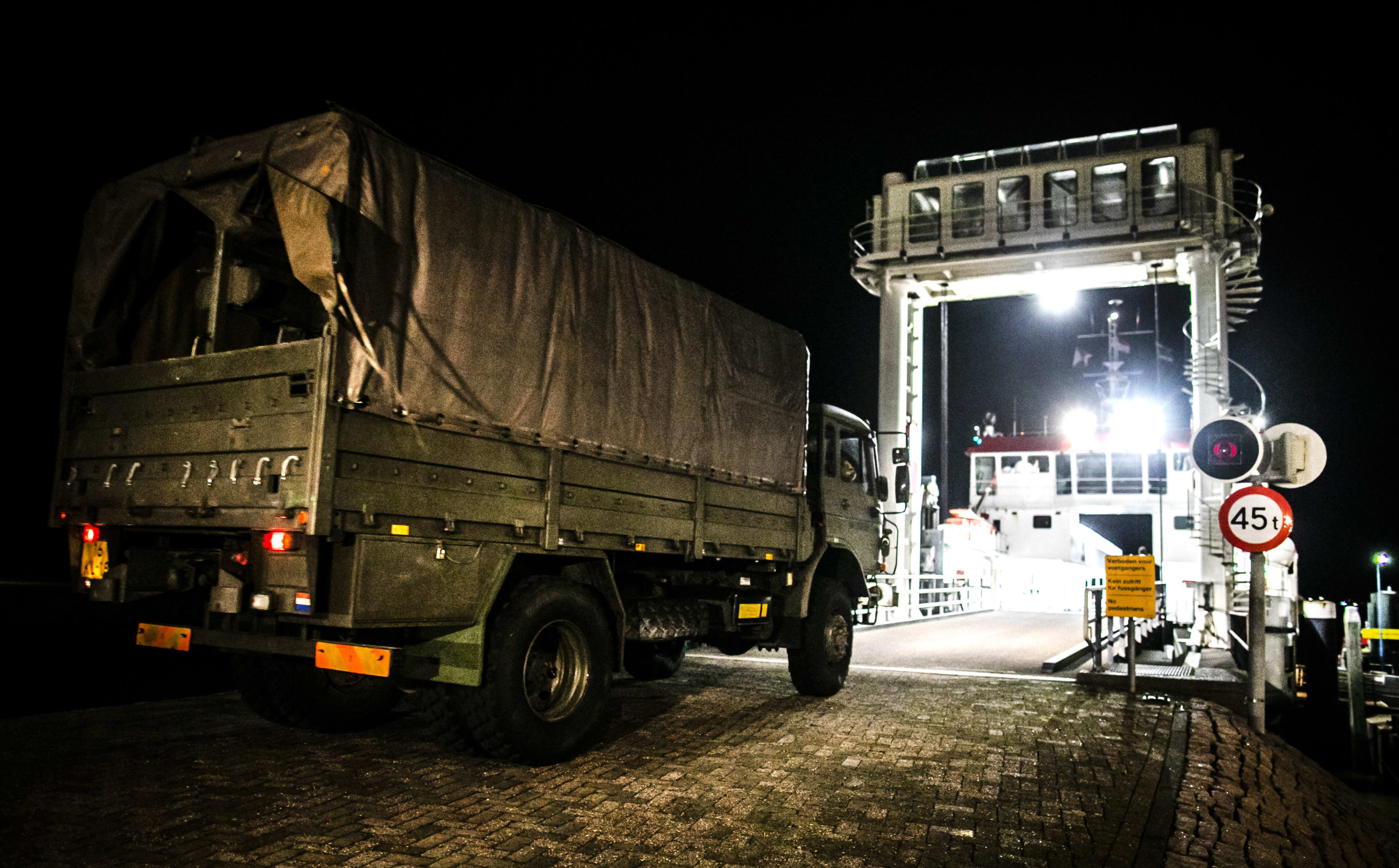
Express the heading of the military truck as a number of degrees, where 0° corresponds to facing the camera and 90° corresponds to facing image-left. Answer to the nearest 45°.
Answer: approximately 225°

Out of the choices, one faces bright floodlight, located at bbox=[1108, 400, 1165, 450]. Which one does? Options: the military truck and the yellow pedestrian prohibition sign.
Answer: the military truck

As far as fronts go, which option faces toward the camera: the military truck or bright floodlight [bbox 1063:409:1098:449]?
the bright floodlight

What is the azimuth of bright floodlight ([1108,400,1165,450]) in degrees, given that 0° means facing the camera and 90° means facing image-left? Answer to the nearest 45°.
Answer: approximately 0°

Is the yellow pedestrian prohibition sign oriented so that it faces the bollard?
no

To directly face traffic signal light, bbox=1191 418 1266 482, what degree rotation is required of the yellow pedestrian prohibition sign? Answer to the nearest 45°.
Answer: approximately 45° to its left

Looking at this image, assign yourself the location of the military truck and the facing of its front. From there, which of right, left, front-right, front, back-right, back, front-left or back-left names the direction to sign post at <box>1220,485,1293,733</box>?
front-right

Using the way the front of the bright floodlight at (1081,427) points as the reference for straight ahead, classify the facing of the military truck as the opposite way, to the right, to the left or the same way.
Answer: the opposite way

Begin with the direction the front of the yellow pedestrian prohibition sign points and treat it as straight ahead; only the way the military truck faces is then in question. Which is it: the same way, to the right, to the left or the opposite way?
the opposite way

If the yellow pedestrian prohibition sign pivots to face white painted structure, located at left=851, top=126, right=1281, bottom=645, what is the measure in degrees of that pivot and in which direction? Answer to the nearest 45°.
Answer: approximately 180°

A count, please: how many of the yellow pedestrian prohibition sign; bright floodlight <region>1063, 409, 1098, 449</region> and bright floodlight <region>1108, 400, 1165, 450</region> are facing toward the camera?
3

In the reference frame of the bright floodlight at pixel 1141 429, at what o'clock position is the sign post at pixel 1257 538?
The sign post is roughly at 12 o'clock from the bright floodlight.

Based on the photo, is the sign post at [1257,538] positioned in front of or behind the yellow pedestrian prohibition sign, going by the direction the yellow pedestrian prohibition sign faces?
in front

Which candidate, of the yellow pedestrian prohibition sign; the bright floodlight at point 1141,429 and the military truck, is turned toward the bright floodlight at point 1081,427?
the military truck

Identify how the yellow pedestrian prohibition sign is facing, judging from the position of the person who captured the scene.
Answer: facing the viewer

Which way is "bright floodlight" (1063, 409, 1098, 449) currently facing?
toward the camera

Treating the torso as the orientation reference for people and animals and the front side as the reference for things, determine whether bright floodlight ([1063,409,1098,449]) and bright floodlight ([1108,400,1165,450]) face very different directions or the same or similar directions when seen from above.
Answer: same or similar directions

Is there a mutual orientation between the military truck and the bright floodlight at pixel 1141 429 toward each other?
yes
